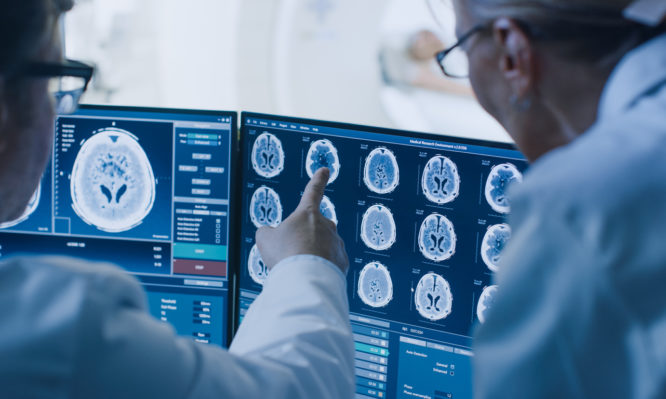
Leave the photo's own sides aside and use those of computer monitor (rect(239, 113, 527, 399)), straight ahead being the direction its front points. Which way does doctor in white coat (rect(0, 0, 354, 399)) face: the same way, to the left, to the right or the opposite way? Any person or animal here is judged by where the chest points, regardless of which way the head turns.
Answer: the opposite way

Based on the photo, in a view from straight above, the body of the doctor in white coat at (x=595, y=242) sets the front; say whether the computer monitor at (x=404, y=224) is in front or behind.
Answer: in front

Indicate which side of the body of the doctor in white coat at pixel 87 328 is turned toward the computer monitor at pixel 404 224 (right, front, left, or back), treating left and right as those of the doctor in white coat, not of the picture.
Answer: front

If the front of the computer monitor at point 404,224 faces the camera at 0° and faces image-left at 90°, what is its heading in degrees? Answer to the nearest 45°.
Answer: approximately 45°

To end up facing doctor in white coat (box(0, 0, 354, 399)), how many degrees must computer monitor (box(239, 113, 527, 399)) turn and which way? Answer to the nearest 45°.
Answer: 0° — it already faces them

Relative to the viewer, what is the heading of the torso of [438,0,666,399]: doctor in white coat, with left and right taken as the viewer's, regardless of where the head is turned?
facing away from the viewer and to the left of the viewer

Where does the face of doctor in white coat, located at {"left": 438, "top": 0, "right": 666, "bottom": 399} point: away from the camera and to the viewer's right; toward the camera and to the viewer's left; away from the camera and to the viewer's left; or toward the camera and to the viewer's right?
away from the camera and to the viewer's left

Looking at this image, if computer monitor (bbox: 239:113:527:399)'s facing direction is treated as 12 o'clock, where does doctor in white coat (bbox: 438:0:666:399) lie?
The doctor in white coat is roughly at 10 o'clock from the computer monitor.

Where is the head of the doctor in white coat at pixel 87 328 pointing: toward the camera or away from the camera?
away from the camera

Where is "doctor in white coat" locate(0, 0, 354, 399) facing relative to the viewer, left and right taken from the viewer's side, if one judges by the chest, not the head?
facing away from the viewer and to the right of the viewer
